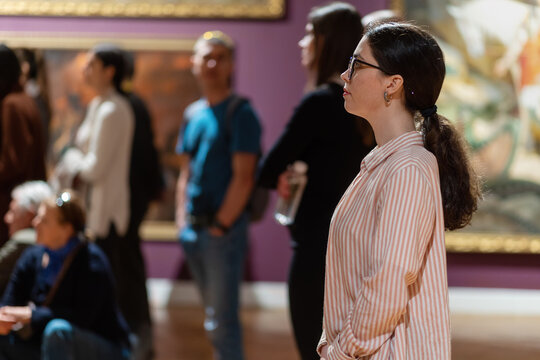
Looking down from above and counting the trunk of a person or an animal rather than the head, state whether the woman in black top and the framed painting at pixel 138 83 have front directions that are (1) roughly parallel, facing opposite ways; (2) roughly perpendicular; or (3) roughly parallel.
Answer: roughly perpendicular

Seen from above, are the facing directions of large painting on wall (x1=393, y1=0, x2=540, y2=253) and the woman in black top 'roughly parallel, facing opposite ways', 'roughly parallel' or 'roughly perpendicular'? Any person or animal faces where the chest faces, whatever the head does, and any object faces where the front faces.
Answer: roughly perpendicular

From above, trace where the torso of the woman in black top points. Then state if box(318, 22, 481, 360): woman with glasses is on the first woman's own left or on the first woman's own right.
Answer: on the first woman's own left

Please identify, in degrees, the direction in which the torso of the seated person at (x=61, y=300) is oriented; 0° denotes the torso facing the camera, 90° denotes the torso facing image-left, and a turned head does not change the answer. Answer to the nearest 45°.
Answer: approximately 45°

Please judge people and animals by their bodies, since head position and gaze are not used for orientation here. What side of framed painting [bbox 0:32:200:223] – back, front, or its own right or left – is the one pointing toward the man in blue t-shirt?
front

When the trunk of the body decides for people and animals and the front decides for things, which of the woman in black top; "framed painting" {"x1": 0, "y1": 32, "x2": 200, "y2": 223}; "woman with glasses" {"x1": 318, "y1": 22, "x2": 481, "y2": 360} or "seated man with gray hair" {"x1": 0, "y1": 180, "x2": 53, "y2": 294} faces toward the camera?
the framed painting

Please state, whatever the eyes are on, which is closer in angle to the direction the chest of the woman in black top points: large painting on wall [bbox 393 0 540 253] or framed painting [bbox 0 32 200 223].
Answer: the framed painting

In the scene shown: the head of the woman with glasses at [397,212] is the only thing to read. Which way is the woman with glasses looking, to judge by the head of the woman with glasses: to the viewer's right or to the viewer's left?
to the viewer's left

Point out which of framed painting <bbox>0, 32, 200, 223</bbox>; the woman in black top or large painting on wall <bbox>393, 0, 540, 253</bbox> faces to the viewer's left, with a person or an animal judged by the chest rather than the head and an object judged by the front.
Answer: the woman in black top

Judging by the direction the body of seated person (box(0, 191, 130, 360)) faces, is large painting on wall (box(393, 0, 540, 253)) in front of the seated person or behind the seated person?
behind

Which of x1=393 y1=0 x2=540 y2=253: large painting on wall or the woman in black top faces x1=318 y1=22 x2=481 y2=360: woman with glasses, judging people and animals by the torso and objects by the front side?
the large painting on wall

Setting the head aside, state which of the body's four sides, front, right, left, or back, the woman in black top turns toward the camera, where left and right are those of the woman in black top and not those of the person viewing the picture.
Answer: left

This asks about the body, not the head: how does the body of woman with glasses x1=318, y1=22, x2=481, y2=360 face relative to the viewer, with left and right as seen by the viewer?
facing to the left of the viewer

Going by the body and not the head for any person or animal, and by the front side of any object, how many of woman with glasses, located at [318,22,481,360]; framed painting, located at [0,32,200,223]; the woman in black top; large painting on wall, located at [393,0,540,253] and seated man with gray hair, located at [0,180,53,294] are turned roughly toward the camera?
2

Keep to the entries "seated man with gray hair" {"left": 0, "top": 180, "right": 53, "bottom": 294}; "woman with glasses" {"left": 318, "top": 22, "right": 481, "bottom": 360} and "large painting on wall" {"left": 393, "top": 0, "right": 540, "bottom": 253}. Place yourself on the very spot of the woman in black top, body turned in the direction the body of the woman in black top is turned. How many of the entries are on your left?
1

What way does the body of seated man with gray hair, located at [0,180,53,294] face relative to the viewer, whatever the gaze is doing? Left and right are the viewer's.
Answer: facing to the left of the viewer

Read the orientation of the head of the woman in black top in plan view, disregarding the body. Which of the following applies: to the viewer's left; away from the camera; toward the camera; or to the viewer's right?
to the viewer's left

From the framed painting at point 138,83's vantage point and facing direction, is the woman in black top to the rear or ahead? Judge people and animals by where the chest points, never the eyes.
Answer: ahead
